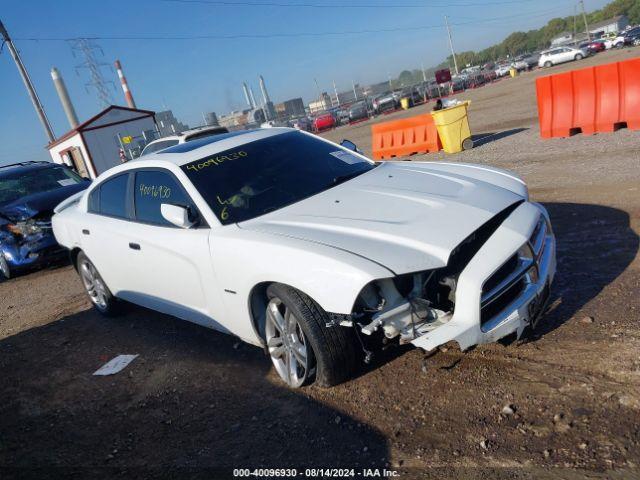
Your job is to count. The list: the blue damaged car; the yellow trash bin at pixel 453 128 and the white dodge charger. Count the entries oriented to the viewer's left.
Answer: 1

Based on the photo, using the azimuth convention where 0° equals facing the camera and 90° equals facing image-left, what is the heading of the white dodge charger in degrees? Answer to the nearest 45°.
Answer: approximately 315°

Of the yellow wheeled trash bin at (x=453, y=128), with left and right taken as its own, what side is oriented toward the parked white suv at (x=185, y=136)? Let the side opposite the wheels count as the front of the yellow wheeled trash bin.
front

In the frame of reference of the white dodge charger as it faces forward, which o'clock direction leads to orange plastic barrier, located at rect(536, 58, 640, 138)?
The orange plastic barrier is roughly at 9 o'clock from the white dodge charger.

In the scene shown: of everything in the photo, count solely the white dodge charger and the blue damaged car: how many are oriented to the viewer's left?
0

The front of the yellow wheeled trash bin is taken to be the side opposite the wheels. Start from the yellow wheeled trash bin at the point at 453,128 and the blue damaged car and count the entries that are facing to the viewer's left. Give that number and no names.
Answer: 1

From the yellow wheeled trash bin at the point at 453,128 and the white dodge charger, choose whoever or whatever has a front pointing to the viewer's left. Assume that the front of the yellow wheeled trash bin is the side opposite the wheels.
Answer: the yellow wheeled trash bin

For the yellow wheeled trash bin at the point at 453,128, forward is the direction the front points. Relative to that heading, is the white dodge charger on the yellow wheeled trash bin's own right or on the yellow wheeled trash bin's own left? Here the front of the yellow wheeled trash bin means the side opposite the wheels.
on the yellow wheeled trash bin's own left

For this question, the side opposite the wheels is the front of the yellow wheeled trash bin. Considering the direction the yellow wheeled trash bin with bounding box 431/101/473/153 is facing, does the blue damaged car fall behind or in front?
in front

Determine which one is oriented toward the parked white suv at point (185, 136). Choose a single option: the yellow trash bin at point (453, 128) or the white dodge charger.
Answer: the yellow trash bin

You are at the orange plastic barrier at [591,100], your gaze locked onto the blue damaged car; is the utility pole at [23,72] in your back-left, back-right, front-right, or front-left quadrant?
front-right

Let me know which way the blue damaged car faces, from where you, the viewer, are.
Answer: facing the viewer and to the right of the viewer

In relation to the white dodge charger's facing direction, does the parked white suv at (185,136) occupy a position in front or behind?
behind

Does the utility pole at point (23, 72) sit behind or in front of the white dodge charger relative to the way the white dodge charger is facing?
behind
